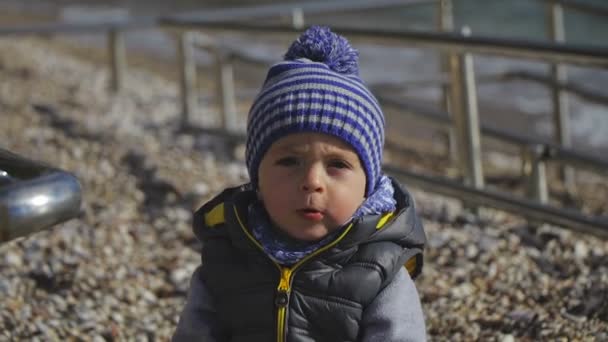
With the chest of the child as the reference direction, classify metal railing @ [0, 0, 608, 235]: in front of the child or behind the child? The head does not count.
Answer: behind

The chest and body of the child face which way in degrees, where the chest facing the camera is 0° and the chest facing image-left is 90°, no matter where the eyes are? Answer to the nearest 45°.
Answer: approximately 0°
